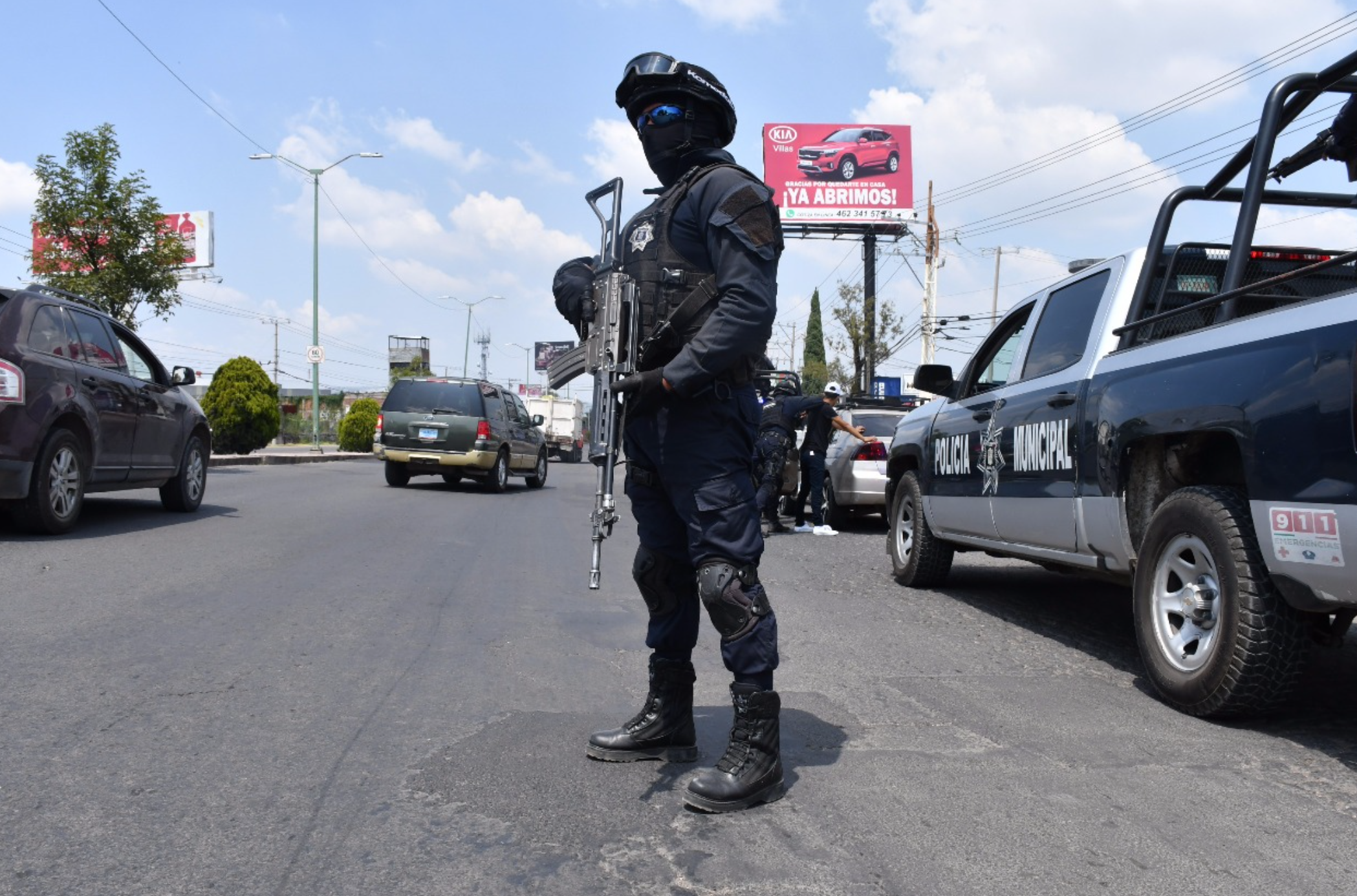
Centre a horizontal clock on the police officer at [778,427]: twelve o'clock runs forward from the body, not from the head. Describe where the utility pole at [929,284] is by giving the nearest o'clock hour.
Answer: The utility pole is roughly at 11 o'clock from the police officer.

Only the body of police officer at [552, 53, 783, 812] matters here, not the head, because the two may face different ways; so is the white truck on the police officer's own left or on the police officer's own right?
on the police officer's own right

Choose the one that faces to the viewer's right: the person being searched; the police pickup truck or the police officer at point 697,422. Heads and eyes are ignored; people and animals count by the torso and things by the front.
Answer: the person being searched

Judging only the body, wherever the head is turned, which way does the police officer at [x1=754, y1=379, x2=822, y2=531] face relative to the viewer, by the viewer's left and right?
facing away from the viewer and to the right of the viewer

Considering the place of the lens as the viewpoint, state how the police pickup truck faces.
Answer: facing away from the viewer and to the left of the viewer

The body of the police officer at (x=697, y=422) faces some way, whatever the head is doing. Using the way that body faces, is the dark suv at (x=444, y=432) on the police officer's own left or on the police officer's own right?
on the police officer's own right

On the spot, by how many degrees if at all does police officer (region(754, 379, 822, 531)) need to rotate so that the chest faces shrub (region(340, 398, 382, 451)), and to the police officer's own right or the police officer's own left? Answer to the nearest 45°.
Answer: approximately 90° to the police officer's own left

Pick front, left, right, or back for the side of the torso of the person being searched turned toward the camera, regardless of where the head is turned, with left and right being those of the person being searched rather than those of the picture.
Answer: right

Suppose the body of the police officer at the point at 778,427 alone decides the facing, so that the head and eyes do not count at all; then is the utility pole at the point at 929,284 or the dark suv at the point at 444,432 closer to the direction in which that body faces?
the utility pole

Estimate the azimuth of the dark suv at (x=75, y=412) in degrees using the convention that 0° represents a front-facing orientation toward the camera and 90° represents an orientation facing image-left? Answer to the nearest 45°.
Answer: approximately 225°

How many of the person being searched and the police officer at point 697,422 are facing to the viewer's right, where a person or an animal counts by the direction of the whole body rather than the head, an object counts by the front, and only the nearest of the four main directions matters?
1
